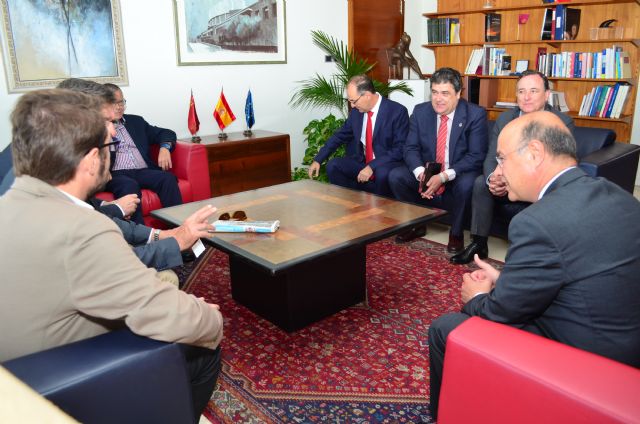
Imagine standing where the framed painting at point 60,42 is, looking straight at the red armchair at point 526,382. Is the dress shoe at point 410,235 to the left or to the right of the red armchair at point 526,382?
left

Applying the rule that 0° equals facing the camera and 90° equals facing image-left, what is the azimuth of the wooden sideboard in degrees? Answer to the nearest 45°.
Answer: approximately 315°

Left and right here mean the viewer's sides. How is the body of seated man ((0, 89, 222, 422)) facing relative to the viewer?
facing away from the viewer and to the right of the viewer

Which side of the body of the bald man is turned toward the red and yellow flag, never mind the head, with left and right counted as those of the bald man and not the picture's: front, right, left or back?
front

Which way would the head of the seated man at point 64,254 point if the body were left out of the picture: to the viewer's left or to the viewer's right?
to the viewer's right

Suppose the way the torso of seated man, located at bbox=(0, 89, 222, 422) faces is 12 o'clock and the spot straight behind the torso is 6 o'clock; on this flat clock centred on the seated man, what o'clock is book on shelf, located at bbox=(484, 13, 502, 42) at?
The book on shelf is roughly at 12 o'clock from the seated man.

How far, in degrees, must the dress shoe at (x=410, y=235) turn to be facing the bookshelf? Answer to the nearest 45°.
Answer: approximately 180°

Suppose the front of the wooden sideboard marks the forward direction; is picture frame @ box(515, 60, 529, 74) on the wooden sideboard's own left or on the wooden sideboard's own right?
on the wooden sideboard's own left

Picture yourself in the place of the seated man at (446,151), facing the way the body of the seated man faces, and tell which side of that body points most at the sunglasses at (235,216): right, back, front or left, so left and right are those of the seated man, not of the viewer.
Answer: front

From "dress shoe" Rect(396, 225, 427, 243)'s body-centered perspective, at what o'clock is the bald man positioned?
The bald man is roughly at 10 o'clock from the dress shoe.

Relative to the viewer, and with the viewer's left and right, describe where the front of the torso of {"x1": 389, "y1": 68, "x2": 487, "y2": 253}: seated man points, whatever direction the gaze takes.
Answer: facing the viewer and to the left of the viewer

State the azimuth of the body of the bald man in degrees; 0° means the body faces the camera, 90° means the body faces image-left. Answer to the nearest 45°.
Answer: approximately 135°

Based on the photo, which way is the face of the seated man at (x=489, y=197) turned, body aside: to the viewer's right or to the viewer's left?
to the viewer's left
